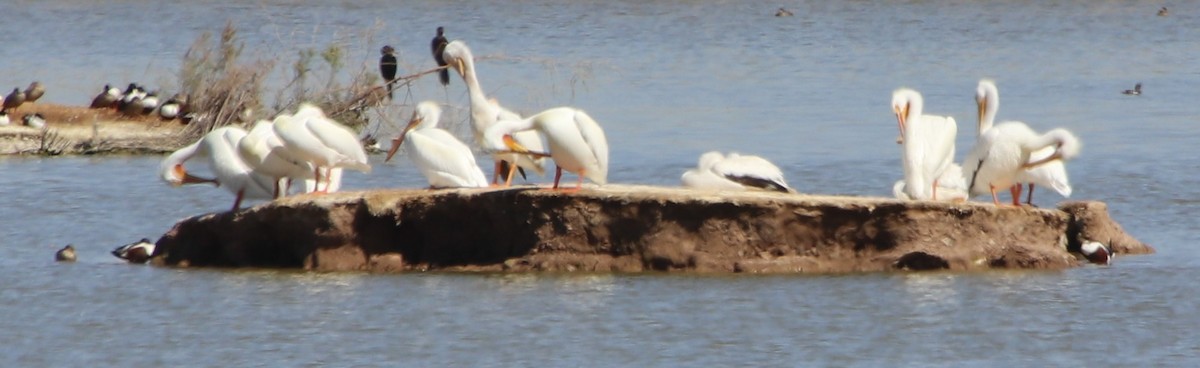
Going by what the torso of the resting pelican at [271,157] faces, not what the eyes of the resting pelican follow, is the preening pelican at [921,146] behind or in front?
behind

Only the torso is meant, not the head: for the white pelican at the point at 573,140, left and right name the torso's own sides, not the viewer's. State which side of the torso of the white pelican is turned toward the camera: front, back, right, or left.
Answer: left

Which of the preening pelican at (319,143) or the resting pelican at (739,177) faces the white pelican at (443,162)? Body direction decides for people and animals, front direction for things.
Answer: the resting pelican

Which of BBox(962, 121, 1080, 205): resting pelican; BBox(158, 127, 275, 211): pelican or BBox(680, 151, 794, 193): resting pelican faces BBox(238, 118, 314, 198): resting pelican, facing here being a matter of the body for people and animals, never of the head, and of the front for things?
BBox(680, 151, 794, 193): resting pelican

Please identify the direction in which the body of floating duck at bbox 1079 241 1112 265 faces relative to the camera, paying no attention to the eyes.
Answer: to the viewer's left

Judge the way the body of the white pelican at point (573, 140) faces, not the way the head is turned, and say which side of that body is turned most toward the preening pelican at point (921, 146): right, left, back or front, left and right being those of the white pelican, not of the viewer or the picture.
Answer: back

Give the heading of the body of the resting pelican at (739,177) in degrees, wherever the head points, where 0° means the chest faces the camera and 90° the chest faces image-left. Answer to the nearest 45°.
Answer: approximately 90°

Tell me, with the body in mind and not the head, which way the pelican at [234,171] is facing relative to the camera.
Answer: to the viewer's left
